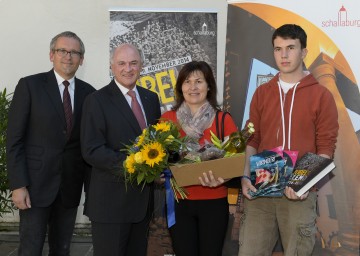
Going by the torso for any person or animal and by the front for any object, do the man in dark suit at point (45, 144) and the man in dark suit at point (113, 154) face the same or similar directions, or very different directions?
same or similar directions

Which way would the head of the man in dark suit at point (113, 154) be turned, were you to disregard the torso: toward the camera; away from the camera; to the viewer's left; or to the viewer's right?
toward the camera

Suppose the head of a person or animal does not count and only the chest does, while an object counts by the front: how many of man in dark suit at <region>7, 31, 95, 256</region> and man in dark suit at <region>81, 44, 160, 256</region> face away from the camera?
0

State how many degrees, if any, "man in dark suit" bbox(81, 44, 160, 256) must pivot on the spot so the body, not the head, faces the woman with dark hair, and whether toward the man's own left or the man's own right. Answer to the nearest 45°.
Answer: approximately 45° to the man's own left

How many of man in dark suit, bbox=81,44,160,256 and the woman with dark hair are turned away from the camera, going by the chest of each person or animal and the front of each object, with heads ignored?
0

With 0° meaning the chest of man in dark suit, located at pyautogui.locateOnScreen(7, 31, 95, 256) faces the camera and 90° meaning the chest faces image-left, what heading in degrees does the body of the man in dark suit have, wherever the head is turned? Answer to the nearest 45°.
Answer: approximately 315°

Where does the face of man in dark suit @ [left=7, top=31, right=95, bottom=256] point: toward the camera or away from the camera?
toward the camera

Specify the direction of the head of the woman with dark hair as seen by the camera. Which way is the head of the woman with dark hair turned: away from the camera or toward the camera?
toward the camera

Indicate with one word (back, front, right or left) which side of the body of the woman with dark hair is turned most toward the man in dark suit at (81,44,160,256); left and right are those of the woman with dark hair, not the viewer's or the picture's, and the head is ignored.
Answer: right

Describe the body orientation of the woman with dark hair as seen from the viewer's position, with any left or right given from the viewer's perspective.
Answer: facing the viewer

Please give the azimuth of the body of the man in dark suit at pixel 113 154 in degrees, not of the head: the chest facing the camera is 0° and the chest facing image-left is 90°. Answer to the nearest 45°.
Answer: approximately 315°

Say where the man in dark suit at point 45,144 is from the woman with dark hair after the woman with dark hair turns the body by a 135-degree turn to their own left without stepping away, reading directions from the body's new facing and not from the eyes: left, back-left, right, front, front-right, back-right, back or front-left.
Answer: back-left
